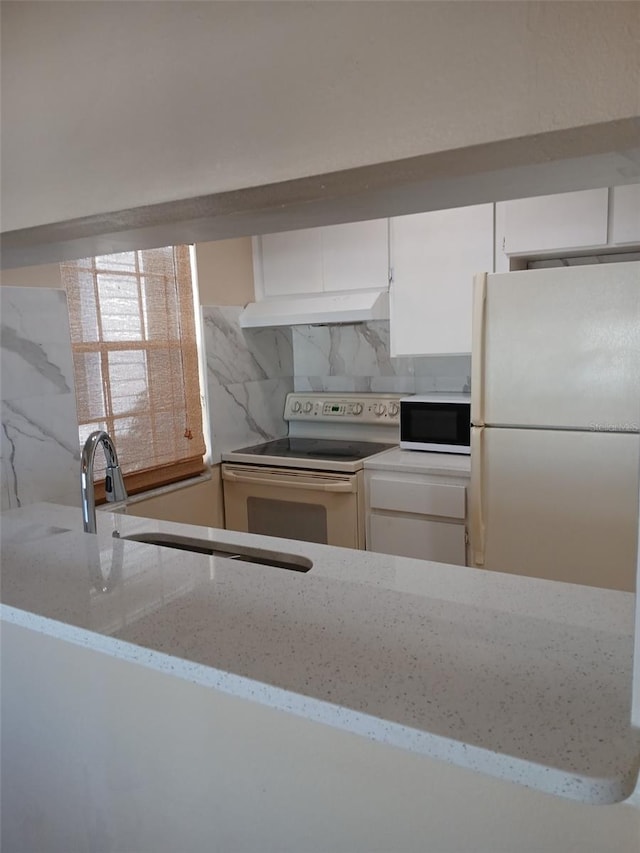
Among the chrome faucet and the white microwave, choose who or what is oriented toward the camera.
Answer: the white microwave

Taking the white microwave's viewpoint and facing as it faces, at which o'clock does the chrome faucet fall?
The chrome faucet is roughly at 1 o'clock from the white microwave.

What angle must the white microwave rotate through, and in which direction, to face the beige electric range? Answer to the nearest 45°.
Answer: approximately 90° to its right

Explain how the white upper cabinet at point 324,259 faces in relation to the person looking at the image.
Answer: facing the viewer and to the left of the viewer

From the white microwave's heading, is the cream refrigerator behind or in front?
in front

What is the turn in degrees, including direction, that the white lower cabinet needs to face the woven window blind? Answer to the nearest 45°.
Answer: approximately 45° to its right

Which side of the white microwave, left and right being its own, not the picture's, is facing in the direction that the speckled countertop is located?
front

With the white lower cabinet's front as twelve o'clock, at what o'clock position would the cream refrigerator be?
The cream refrigerator is roughly at 9 o'clock from the white lower cabinet.

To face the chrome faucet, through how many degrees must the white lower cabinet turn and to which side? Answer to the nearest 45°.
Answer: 0° — it already faces it

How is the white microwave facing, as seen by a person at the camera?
facing the viewer
